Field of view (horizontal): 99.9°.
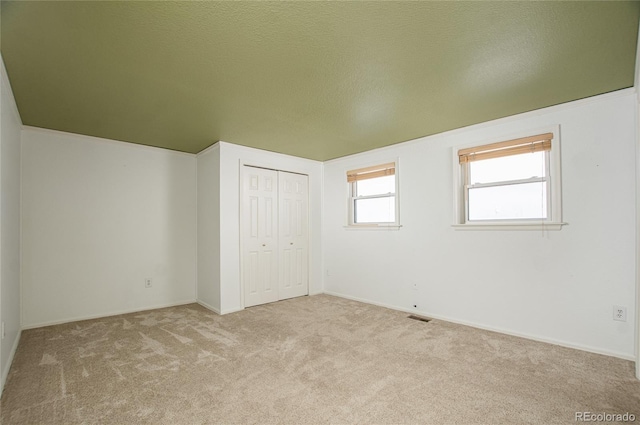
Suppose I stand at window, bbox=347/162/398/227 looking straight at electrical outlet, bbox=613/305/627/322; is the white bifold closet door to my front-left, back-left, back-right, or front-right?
back-right

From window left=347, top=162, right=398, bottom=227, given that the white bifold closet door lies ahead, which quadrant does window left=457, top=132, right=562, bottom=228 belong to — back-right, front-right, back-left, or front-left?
back-left

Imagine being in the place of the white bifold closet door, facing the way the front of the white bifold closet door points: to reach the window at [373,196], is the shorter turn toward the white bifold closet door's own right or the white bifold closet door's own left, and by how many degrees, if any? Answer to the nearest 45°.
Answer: approximately 45° to the white bifold closet door's own left

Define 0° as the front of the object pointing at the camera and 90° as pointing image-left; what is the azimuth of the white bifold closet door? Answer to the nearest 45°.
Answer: approximately 315°
